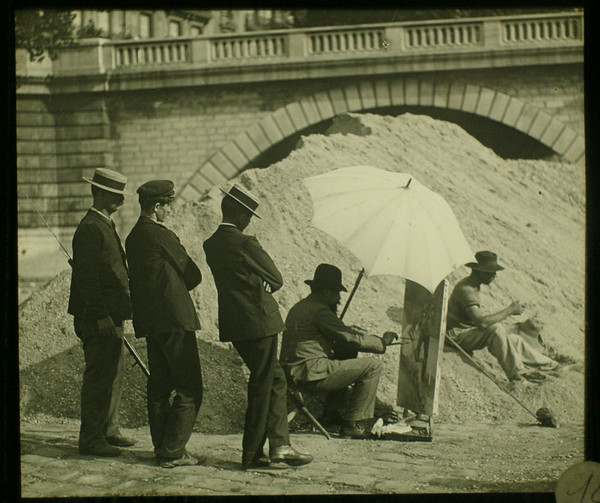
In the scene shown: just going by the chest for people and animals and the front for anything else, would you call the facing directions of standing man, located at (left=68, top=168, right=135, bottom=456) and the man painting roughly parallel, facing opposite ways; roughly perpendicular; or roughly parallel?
roughly parallel

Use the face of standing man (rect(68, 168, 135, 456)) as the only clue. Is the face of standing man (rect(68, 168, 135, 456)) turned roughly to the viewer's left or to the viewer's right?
to the viewer's right

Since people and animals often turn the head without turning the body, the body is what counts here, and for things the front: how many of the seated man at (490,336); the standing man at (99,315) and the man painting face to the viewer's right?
3

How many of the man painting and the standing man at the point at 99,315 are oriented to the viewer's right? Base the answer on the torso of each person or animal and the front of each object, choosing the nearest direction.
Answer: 2

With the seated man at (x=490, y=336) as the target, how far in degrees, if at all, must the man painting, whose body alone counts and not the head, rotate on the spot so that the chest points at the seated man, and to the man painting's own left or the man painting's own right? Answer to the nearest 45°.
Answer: approximately 45° to the man painting's own left

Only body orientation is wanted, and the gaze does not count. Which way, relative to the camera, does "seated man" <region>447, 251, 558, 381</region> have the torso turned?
to the viewer's right

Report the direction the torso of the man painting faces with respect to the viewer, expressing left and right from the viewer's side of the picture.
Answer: facing to the right of the viewer

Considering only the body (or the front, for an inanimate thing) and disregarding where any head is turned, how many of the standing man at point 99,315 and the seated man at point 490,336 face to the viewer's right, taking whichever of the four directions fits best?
2

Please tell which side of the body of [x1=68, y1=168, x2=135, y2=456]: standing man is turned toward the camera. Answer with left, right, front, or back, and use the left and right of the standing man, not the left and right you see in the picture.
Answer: right
